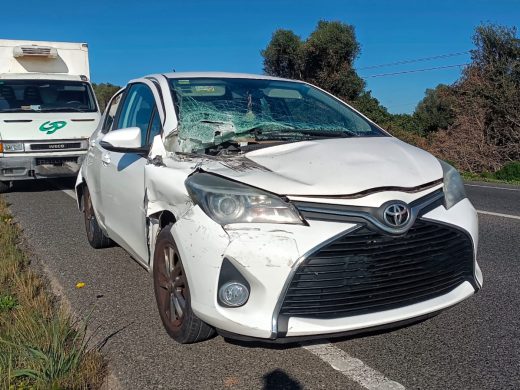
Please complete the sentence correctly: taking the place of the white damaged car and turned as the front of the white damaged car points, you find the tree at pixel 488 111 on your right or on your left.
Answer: on your left

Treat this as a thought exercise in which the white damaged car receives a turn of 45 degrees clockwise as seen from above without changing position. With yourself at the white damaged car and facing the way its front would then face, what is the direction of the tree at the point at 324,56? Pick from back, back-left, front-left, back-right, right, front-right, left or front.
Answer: back

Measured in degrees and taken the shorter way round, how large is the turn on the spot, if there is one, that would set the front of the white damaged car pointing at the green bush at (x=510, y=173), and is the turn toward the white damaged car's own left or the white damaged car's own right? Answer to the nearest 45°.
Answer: approximately 90° to the white damaged car's own left

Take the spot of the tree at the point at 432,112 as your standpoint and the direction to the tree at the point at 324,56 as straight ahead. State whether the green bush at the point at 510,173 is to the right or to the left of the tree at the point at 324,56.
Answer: left

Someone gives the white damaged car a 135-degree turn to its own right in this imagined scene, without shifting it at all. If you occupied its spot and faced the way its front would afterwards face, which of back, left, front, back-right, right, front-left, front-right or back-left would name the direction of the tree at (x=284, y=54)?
right

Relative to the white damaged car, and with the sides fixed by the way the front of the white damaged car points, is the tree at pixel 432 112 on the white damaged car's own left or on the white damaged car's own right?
on the white damaged car's own left

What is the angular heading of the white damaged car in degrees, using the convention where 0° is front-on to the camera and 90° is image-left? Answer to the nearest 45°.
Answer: approximately 315°
